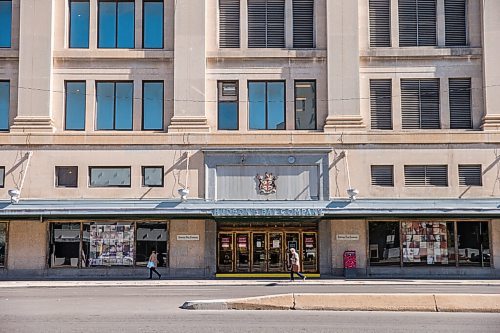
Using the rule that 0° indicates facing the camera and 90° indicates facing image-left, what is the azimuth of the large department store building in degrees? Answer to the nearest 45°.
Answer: approximately 0°
